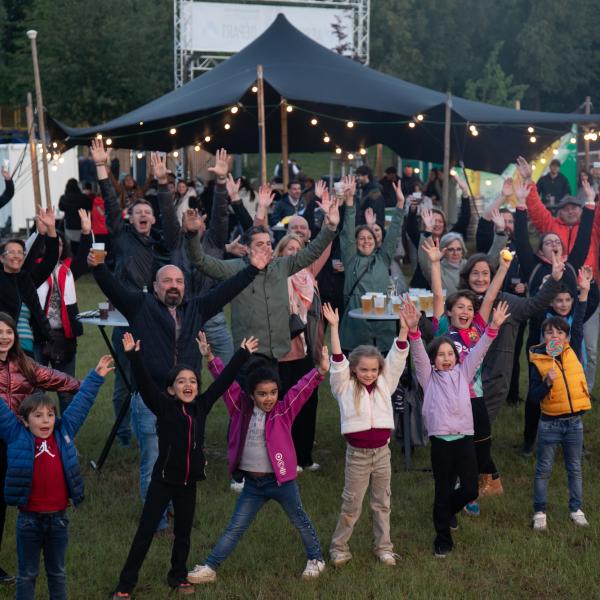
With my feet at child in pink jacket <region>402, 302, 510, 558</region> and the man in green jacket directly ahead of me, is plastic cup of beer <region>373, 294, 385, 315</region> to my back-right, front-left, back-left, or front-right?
front-right

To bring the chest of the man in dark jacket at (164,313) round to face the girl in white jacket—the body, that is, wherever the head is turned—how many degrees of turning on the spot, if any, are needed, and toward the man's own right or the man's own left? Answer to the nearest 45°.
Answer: approximately 90° to the man's own left

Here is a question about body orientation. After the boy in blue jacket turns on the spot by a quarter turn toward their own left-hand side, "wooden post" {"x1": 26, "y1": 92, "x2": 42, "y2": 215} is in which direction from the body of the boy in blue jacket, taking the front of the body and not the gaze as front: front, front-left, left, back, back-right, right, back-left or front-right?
left

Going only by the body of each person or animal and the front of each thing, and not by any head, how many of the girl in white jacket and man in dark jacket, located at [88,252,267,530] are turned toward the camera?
2

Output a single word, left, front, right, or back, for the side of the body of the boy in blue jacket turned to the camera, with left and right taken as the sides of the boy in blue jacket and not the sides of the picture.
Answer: front

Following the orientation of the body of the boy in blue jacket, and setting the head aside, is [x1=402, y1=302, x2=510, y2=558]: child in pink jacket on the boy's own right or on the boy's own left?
on the boy's own left

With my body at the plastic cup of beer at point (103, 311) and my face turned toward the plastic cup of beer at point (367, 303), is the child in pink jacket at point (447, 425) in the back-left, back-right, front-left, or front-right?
front-right

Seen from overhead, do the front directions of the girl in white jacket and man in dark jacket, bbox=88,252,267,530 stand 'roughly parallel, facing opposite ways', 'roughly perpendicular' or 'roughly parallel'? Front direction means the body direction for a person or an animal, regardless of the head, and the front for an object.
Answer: roughly parallel

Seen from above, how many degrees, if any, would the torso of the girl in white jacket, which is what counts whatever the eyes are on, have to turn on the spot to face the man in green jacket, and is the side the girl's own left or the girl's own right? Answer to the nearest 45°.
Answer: approximately 135° to the girl's own right

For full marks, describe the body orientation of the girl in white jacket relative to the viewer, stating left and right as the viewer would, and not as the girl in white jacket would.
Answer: facing the viewer
